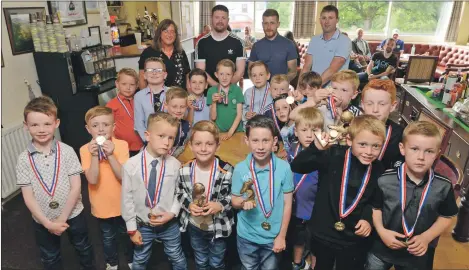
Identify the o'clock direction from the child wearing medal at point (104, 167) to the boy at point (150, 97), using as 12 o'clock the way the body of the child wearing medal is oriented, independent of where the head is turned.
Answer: The boy is roughly at 7 o'clock from the child wearing medal.

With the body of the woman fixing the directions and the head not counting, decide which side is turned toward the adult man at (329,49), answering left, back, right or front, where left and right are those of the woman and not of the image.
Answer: left

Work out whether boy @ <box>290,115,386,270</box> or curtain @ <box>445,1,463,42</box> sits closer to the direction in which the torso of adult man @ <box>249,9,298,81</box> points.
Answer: the boy

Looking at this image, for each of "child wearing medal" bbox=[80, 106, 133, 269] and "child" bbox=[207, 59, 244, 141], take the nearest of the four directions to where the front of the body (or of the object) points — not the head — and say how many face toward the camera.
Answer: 2

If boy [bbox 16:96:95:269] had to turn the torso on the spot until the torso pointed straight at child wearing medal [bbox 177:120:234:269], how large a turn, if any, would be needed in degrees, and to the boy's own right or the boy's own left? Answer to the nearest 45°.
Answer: approximately 45° to the boy's own left

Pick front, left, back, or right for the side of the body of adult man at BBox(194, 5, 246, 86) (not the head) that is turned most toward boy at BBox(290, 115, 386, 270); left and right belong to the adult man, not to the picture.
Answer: front

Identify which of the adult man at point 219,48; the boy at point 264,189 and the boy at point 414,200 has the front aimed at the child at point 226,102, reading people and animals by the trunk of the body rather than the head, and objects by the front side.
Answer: the adult man
